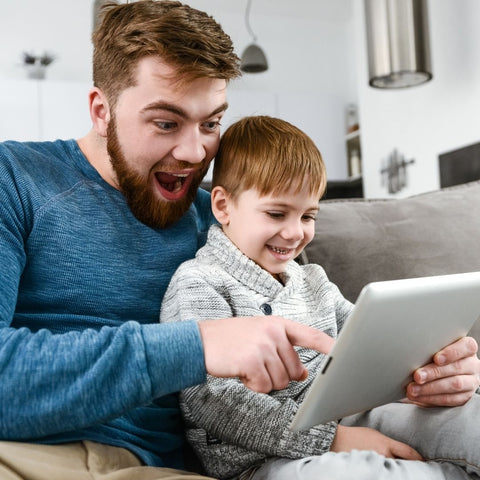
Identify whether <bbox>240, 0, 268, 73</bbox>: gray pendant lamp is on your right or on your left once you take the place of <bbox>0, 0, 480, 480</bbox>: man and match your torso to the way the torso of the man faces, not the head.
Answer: on your left

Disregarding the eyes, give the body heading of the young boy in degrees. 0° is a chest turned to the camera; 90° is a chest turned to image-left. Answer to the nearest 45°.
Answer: approximately 315°

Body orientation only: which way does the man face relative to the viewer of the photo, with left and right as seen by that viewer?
facing the viewer and to the right of the viewer

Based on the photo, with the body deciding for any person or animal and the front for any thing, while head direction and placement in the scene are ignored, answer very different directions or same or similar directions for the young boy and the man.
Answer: same or similar directions

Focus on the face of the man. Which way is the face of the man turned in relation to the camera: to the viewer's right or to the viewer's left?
to the viewer's right

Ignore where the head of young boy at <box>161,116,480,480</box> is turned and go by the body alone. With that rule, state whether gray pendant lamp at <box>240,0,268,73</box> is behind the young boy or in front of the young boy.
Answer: behind

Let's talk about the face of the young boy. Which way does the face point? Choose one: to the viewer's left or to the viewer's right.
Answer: to the viewer's right

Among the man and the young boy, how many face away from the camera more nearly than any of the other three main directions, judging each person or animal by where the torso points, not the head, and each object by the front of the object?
0
